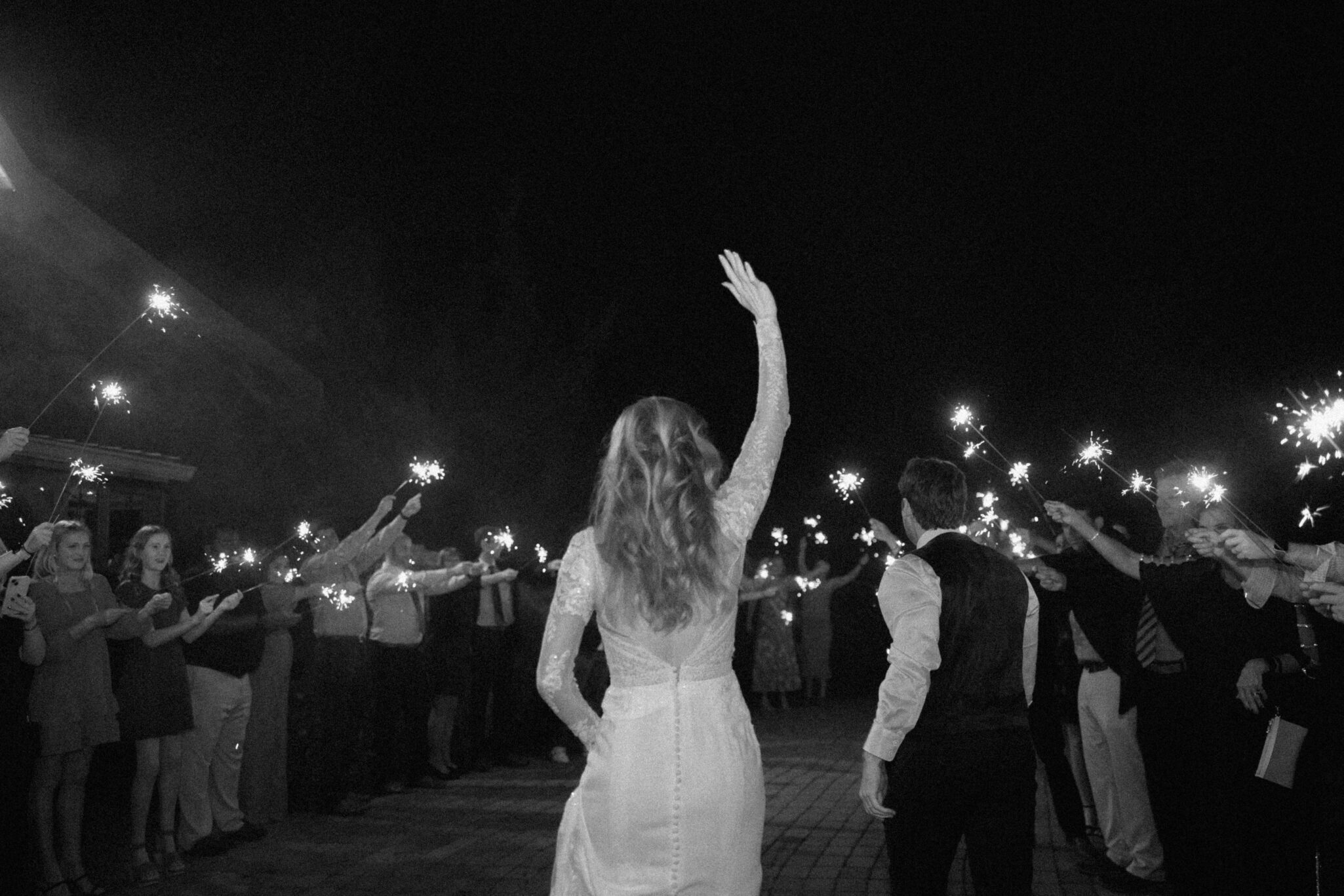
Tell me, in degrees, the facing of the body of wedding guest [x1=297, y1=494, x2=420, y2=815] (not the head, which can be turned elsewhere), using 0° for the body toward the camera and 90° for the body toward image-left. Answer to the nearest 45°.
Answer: approximately 315°

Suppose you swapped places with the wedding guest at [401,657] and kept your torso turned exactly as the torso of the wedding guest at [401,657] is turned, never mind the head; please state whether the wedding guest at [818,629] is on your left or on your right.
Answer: on your left

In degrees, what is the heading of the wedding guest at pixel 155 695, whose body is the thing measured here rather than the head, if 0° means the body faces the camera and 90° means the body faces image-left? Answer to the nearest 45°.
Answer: approximately 315°

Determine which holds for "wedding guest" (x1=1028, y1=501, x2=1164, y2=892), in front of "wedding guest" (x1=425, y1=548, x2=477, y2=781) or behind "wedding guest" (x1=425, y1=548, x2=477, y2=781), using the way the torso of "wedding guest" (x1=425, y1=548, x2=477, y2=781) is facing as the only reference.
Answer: in front

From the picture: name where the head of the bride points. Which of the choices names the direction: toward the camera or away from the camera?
away from the camera

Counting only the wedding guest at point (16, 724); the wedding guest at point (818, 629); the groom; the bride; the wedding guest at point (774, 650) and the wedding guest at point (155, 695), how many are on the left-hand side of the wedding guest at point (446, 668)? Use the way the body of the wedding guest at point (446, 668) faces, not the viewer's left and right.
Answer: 2

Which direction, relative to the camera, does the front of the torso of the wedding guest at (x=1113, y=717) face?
to the viewer's left

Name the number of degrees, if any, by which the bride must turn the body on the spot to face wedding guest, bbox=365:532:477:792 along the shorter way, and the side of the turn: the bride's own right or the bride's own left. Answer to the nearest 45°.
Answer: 0° — they already face them

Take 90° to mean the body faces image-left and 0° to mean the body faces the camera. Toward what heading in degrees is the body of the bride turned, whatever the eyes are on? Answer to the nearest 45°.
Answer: approximately 180°

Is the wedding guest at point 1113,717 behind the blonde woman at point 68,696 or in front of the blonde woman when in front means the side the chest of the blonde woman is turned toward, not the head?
in front

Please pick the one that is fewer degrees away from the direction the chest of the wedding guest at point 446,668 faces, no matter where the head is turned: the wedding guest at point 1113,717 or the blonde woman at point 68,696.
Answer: the wedding guest

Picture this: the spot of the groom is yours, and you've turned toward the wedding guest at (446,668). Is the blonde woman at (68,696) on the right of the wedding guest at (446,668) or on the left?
left

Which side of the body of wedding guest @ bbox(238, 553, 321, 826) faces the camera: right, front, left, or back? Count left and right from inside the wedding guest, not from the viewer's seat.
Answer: right

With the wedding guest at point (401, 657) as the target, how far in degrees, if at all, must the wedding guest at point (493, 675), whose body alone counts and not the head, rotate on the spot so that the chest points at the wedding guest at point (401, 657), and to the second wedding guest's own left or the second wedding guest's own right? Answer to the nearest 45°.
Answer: approximately 90° to the second wedding guest's own right

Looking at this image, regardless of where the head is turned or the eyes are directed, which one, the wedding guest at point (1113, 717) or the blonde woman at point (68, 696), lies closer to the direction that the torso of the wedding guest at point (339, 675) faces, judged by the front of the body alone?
the wedding guest
